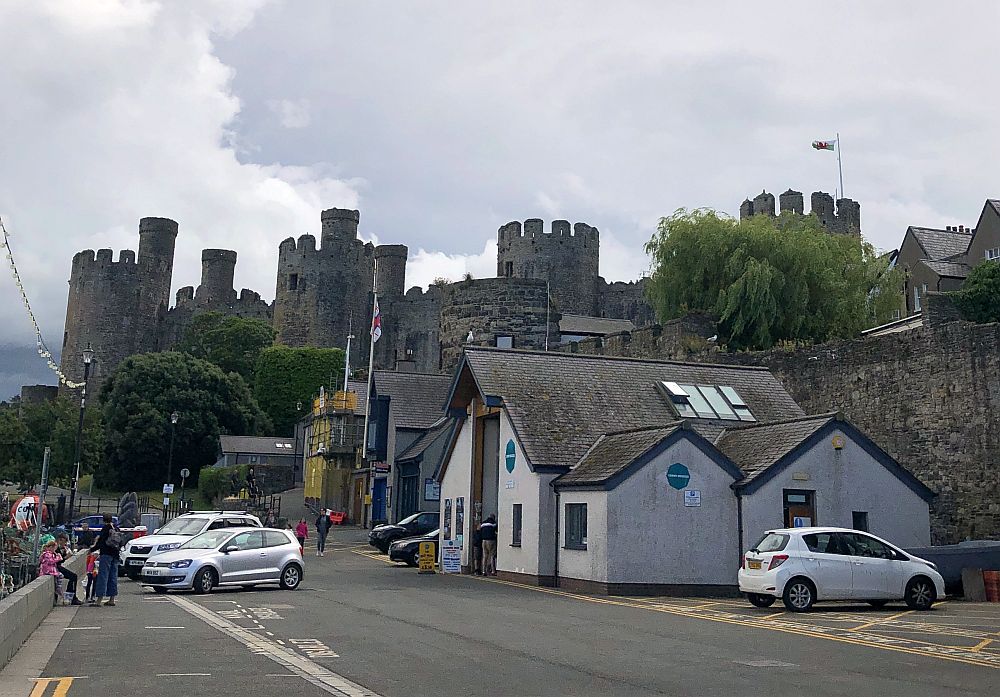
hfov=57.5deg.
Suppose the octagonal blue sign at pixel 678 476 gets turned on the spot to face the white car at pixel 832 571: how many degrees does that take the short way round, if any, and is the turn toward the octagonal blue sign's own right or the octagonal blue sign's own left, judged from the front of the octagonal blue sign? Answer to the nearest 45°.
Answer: approximately 45° to the octagonal blue sign's own left

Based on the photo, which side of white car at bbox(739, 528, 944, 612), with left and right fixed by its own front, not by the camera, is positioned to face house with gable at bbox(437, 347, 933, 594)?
left

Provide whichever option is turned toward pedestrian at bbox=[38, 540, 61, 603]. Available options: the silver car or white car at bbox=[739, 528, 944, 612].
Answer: the silver car

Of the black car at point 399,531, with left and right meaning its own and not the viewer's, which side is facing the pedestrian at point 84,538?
front

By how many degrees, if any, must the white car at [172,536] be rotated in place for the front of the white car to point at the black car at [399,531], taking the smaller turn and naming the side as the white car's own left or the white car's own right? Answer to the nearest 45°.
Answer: approximately 180°

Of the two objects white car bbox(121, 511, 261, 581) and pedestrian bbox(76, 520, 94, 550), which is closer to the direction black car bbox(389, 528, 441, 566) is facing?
the white car

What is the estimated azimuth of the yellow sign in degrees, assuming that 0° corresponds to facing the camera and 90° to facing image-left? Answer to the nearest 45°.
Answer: approximately 0°

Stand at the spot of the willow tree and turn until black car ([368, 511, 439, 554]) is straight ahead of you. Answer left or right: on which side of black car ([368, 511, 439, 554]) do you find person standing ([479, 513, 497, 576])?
left

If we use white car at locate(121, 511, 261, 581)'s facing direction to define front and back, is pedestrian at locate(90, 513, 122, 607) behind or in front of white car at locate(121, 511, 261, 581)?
in front
